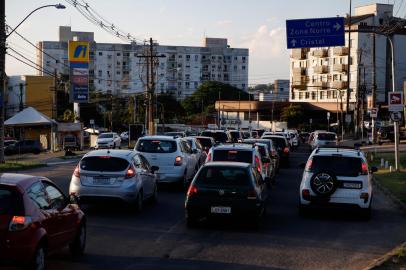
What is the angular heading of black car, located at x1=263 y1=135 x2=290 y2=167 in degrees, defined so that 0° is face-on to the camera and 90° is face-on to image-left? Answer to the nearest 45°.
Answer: approximately 180°

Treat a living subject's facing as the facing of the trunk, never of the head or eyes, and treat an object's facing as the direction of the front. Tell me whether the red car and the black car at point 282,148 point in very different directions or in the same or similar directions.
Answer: same or similar directions

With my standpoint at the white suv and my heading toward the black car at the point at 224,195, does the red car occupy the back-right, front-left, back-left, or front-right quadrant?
front-left

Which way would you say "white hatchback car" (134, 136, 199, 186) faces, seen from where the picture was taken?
facing away from the viewer and to the right of the viewer

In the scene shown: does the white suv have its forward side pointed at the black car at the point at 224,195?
no

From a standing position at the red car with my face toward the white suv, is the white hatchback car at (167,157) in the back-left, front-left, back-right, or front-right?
front-left

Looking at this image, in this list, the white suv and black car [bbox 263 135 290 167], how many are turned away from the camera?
2

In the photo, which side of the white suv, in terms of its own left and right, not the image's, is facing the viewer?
back

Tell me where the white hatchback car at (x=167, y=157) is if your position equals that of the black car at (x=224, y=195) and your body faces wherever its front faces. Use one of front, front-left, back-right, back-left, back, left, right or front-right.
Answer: front

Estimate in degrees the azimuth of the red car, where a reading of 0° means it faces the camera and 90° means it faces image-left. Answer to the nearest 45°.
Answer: approximately 225°

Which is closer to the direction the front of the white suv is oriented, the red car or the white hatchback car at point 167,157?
the white hatchback car

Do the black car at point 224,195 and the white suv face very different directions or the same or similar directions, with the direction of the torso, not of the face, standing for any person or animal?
same or similar directions

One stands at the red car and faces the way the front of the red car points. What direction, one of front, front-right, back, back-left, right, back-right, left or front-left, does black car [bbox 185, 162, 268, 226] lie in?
front

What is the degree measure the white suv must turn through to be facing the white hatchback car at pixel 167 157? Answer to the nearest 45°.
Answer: approximately 45° to its left

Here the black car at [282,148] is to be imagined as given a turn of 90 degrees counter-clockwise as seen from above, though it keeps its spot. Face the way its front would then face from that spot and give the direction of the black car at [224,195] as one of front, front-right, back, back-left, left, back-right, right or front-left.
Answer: left

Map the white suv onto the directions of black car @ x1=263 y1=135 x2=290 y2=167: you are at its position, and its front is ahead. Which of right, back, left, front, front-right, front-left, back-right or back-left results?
back

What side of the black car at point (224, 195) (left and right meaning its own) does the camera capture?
back

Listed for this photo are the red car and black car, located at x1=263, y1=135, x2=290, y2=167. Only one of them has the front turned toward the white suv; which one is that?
the red car
